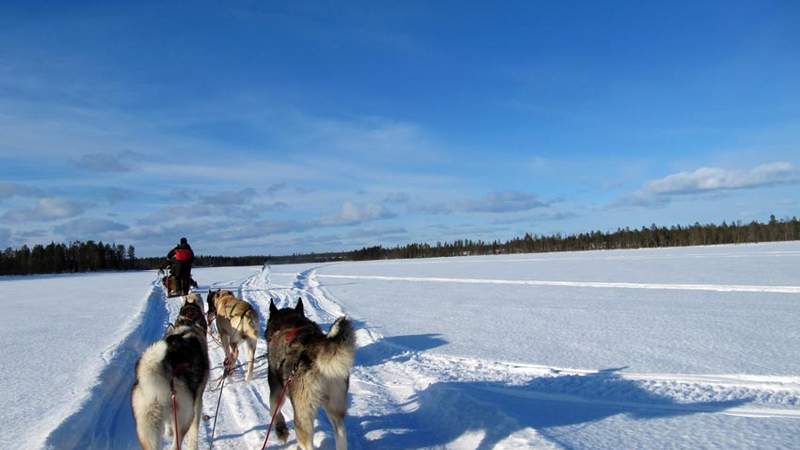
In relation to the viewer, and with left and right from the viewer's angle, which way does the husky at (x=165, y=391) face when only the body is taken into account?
facing away from the viewer

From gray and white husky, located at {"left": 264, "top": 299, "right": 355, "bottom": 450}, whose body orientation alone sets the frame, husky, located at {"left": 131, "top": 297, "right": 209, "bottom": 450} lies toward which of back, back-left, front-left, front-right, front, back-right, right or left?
front-left

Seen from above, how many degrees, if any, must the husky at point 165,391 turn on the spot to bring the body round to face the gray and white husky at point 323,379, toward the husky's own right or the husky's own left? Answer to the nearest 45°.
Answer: approximately 90° to the husky's own right

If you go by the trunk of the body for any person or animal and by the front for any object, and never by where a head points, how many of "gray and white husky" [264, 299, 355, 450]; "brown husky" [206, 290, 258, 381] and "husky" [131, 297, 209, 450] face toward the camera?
0

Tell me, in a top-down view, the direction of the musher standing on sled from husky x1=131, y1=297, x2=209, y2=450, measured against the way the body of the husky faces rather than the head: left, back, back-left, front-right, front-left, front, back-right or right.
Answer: front

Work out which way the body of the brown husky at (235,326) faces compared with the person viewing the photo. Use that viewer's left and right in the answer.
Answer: facing away from the viewer and to the left of the viewer

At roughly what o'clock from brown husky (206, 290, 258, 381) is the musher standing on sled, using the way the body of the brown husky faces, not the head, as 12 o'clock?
The musher standing on sled is roughly at 1 o'clock from the brown husky.

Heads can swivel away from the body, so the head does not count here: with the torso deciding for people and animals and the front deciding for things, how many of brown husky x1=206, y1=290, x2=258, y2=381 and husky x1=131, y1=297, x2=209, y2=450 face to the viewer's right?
0

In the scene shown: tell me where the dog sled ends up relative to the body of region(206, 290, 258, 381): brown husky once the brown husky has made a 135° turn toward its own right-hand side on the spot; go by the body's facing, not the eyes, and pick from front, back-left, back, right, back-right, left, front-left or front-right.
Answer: left

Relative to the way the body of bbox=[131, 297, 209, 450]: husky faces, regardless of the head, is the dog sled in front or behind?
in front

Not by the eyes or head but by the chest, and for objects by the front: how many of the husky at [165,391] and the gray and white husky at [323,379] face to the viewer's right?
0

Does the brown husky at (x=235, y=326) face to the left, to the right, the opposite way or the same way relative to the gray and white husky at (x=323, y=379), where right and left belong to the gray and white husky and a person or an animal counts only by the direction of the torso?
the same way

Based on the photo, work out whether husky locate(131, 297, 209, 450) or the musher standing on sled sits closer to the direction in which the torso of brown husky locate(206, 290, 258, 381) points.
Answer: the musher standing on sled

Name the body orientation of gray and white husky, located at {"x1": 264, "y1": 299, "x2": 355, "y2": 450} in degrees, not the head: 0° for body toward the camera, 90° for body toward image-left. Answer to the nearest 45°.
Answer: approximately 135°
